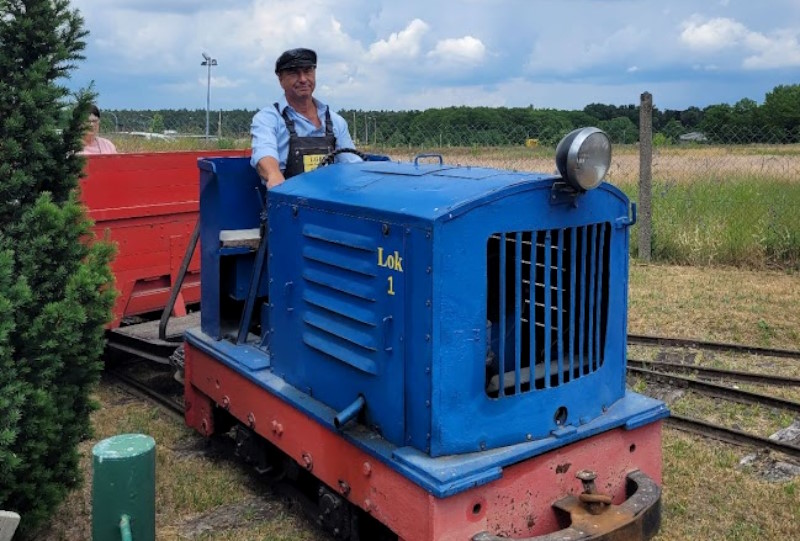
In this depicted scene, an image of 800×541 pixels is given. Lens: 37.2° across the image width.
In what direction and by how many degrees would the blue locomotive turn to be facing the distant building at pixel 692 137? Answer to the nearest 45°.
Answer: approximately 135° to its left

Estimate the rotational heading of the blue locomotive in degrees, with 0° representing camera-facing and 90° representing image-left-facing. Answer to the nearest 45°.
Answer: approximately 315°

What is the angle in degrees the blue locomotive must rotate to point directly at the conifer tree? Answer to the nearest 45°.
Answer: approximately 135° to its right

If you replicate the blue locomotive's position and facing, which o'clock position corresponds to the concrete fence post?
The concrete fence post is roughly at 8 o'clock from the blue locomotive.

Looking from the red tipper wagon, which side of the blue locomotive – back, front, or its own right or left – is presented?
back

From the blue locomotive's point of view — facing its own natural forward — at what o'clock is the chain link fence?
The chain link fence is roughly at 8 o'clock from the blue locomotive.

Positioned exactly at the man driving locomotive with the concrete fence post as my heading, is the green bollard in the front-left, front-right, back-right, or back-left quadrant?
back-right

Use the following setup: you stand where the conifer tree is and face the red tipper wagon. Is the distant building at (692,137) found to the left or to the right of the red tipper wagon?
right

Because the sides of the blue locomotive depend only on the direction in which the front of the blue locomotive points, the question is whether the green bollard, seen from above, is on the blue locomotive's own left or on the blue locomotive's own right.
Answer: on the blue locomotive's own right
